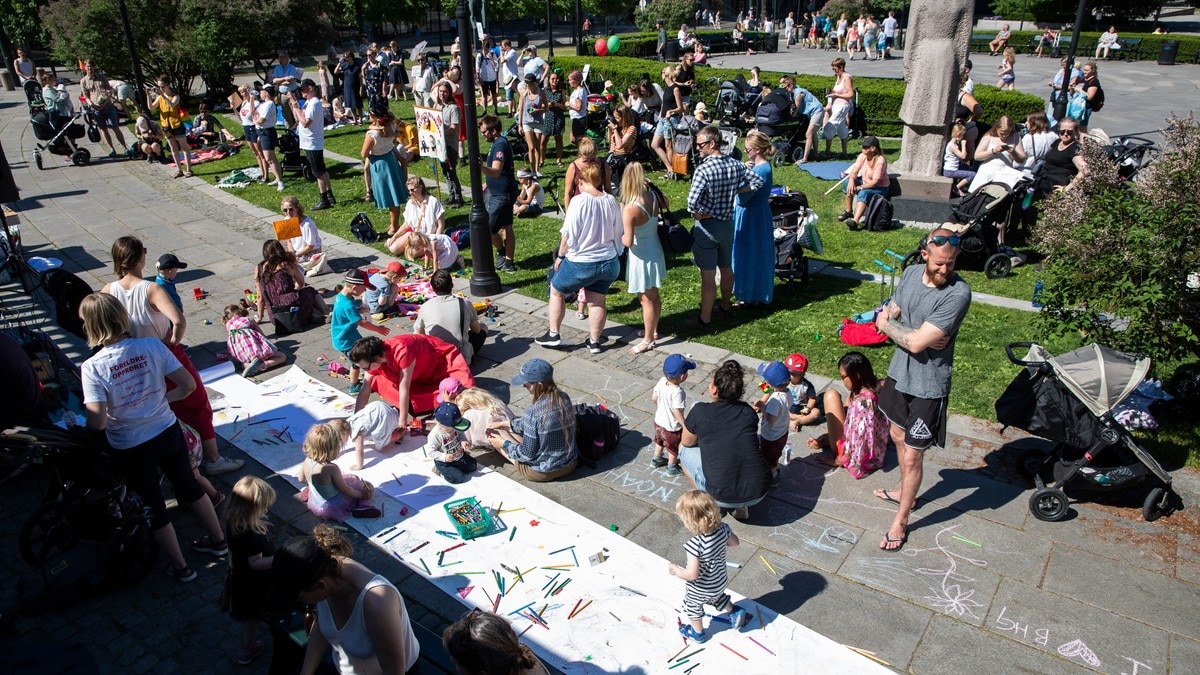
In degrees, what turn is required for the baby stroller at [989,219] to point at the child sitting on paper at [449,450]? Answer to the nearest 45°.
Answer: approximately 45° to its left

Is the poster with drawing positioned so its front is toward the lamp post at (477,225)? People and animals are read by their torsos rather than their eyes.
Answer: yes

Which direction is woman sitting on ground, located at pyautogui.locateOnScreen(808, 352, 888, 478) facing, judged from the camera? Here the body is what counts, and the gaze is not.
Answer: to the viewer's left

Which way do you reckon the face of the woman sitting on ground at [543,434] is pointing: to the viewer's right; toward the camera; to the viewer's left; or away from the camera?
to the viewer's left

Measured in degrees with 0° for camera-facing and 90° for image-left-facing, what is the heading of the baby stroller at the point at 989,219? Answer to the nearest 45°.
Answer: approximately 90°

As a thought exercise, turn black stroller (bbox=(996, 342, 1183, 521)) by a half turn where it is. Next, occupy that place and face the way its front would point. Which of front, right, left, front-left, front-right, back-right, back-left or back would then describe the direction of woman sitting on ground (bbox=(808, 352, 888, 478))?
front

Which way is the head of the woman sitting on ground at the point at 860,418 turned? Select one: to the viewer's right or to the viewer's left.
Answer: to the viewer's left

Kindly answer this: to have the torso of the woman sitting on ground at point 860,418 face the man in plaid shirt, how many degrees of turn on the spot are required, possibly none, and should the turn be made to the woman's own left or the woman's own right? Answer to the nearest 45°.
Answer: approximately 45° to the woman's own right

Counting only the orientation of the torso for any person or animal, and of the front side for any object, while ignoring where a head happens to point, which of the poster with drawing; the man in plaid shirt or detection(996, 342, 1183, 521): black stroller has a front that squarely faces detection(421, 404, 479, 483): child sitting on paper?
the poster with drawing
